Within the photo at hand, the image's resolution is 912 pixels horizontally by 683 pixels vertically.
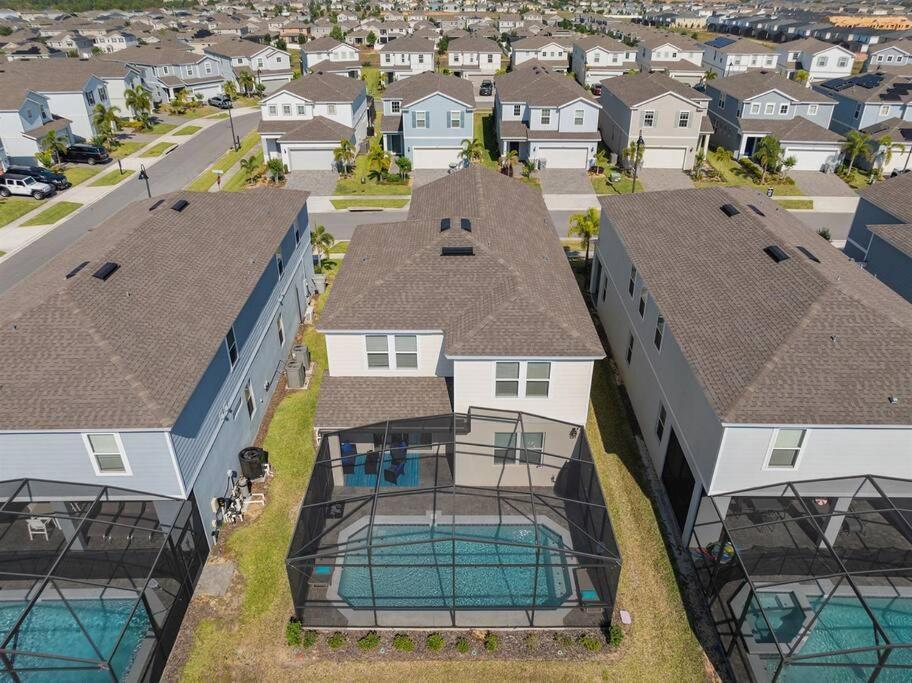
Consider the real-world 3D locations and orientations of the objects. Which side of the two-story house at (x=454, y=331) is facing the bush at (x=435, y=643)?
back

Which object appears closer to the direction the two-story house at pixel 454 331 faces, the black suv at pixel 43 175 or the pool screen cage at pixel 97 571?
the black suv

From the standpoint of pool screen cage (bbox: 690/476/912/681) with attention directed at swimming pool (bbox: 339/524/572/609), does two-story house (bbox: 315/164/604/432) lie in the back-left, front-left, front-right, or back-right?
front-right

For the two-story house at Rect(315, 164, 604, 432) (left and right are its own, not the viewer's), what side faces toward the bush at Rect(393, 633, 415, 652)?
back

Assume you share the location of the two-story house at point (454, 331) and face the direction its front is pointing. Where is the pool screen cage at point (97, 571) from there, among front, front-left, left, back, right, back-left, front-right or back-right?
back-left

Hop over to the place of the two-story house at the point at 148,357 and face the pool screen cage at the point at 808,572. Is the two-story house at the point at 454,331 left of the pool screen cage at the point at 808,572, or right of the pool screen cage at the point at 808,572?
left

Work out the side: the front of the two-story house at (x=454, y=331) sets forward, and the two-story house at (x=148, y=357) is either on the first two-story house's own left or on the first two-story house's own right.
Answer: on the first two-story house's own left

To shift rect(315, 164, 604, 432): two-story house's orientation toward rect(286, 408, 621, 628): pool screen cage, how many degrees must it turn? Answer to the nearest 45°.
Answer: approximately 180°

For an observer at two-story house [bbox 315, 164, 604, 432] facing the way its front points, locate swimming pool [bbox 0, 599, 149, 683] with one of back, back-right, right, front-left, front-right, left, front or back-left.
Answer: back-left

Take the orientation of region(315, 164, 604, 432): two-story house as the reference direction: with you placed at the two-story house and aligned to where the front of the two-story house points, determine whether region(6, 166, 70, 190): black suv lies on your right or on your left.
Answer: on your left

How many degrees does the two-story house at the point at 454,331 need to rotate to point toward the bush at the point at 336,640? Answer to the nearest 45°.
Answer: approximately 180°

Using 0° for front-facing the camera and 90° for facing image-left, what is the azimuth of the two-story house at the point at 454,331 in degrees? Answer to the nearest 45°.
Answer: approximately 180°

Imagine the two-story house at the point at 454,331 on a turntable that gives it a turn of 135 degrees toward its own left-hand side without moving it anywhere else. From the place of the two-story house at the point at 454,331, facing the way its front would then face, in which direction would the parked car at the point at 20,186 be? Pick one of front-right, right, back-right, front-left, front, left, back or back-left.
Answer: right

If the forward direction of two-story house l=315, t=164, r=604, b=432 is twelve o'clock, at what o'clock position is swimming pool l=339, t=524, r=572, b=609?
The swimming pool is roughly at 6 o'clock from the two-story house.

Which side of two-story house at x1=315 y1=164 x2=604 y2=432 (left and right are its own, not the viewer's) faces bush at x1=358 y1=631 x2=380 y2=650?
back
